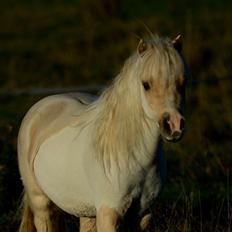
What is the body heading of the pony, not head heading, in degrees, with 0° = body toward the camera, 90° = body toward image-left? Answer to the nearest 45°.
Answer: approximately 315°
